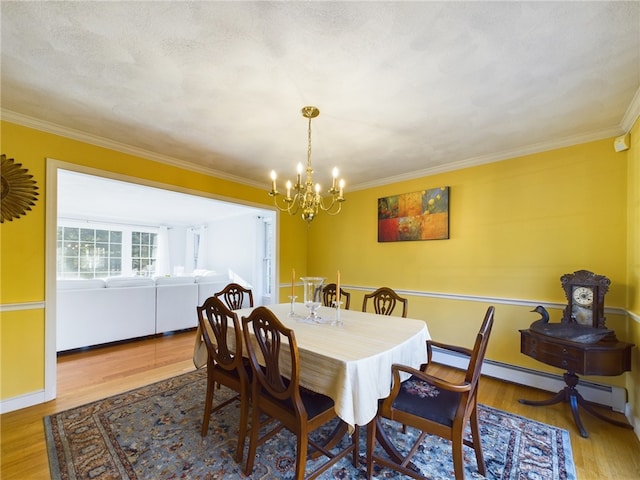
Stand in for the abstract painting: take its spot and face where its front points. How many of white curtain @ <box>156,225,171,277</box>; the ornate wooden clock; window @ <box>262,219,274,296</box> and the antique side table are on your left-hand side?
2

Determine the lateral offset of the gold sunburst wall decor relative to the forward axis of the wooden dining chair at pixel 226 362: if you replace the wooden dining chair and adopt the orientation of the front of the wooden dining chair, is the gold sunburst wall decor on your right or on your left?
on your left

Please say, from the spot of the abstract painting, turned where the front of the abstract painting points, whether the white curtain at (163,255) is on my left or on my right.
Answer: on my right

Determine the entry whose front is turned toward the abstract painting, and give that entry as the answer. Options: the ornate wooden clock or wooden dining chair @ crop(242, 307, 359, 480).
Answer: the wooden dining chair

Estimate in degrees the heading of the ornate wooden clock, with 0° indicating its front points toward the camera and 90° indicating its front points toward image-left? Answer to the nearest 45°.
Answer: approximately 0°

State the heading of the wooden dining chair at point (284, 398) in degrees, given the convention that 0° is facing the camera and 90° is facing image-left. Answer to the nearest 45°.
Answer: approximately 225°

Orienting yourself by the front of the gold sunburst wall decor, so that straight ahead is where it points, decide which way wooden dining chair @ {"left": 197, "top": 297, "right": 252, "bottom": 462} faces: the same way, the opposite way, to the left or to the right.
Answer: to the left

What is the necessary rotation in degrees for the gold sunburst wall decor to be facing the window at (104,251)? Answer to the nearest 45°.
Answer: approximately 180°

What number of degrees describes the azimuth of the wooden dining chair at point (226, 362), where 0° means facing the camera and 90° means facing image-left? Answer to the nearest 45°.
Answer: approximately 225°

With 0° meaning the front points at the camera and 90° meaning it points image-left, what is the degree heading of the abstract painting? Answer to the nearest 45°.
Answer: approximately 45°

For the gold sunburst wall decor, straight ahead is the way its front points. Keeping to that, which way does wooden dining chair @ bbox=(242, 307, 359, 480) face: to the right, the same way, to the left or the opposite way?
to the left

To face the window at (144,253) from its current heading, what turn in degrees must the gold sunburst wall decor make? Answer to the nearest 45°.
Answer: approximately 135° to its left
